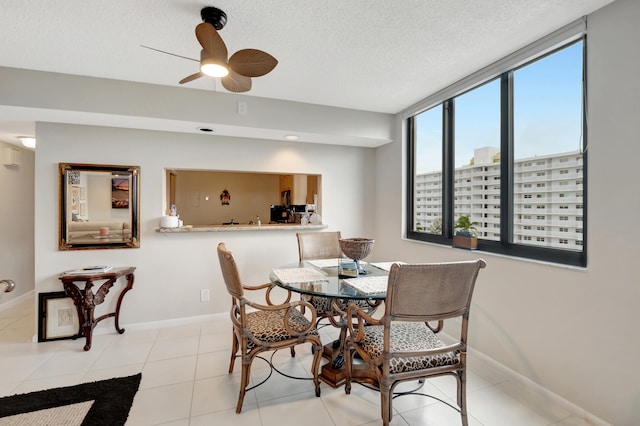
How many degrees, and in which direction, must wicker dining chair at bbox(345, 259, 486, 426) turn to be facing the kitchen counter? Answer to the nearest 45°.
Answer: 0° — it already faces it

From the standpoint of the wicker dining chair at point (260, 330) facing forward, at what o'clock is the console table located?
The console table is roughly at 7 o'clock from the wicker dining chair.

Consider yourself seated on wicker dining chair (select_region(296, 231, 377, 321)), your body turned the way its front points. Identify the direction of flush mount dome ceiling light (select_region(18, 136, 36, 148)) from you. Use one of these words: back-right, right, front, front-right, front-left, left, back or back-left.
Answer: back-right

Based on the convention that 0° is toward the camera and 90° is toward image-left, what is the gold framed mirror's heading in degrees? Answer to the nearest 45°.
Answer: approximately 0°

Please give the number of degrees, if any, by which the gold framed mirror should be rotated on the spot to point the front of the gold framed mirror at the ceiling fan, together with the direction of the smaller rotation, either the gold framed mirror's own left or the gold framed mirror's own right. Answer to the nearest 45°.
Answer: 0° — it already faces it

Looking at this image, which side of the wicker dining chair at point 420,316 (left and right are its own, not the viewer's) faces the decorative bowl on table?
front

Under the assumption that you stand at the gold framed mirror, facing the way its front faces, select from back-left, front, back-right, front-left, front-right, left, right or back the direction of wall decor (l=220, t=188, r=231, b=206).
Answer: back-left

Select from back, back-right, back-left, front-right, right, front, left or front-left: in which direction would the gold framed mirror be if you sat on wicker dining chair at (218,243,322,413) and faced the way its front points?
back-left

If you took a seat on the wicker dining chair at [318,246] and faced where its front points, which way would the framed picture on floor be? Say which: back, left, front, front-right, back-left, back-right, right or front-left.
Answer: back-right

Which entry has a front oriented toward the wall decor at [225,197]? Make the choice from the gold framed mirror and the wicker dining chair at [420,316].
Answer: the wicker dining chair

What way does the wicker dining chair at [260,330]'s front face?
to the viewer's right

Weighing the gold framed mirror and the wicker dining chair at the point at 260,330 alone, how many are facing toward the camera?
1

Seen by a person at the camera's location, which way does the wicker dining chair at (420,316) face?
facing away from the viewer and to the left of the viewer

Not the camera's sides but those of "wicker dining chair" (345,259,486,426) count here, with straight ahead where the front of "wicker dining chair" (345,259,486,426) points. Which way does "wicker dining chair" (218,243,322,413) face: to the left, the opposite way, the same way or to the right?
to the right

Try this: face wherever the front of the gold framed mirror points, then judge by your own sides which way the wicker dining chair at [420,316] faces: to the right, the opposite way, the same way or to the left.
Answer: the opposite way

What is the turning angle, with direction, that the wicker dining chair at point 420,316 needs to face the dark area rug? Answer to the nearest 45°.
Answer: approximately 45° to its left

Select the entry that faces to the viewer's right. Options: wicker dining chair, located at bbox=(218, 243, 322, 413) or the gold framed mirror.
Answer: the wicker dining chair
